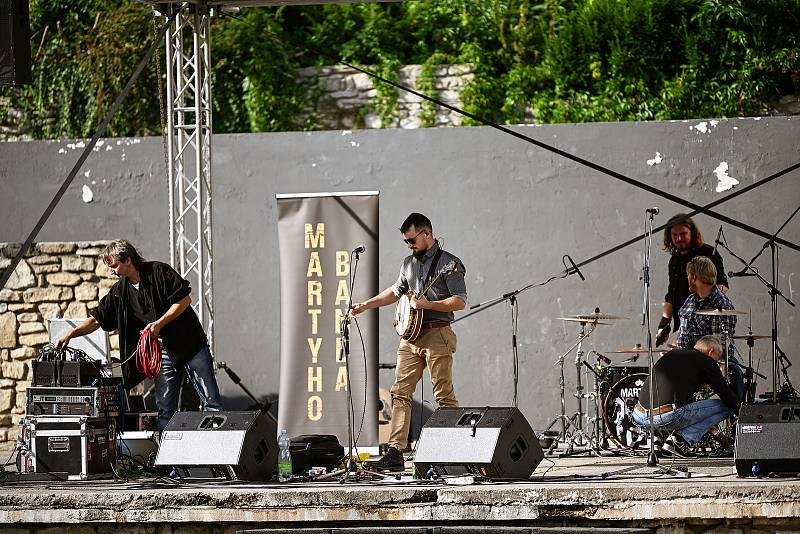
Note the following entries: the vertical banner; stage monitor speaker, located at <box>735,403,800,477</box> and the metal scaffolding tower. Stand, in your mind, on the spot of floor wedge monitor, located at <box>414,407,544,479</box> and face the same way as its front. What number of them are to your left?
2

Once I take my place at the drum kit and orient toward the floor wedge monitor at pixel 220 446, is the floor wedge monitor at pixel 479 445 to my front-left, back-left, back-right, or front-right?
front-left

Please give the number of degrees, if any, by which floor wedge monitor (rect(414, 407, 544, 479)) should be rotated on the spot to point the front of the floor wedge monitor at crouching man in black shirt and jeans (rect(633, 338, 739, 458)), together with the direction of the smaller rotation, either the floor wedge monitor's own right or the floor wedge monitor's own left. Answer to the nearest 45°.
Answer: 0° — it already faces them

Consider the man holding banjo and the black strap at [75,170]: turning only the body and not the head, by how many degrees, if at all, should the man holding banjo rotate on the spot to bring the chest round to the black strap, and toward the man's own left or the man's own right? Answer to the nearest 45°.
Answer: approximately 45° to the man's own right

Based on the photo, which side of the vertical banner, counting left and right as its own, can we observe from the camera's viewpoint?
front

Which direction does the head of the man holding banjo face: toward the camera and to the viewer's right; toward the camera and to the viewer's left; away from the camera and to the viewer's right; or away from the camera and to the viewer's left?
toward the camera and to the viewer's left

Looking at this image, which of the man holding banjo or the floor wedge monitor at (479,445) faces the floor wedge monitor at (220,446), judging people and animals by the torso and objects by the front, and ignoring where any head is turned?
the man holding banjo

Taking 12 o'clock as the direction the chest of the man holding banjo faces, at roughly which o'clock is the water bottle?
The water bottle is roughly at 12 o'clock from the man holding banjo.

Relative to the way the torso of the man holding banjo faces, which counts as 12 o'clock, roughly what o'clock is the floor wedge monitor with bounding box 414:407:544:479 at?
The floor wedge monitor is roughly at 10 o'clock from the man holding banjo.

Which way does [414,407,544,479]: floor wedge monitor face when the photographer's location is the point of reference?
facing away from the viewer and to the right of the viewer

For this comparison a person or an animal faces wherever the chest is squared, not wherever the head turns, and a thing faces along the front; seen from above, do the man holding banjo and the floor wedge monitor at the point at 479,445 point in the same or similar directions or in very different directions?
very different directions

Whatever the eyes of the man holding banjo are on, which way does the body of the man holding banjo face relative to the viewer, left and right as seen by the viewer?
facing the viewer and to the left of the viewer

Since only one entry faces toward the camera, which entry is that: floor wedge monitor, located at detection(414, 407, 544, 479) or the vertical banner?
the vertical banner

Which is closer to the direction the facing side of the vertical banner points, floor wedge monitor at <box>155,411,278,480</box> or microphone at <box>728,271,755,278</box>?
the floor wedge monitor

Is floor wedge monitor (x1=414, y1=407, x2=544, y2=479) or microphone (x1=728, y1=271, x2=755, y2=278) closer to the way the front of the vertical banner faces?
the floor wedge monitor

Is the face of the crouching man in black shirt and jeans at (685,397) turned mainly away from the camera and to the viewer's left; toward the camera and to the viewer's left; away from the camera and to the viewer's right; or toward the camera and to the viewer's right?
away from the camera and to the viewer's right

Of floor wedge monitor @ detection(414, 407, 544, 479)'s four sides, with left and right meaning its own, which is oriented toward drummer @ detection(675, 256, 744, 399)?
front

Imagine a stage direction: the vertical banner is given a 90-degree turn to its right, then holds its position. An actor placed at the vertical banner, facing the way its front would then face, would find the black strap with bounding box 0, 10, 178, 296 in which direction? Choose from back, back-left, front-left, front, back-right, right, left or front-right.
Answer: front-left
